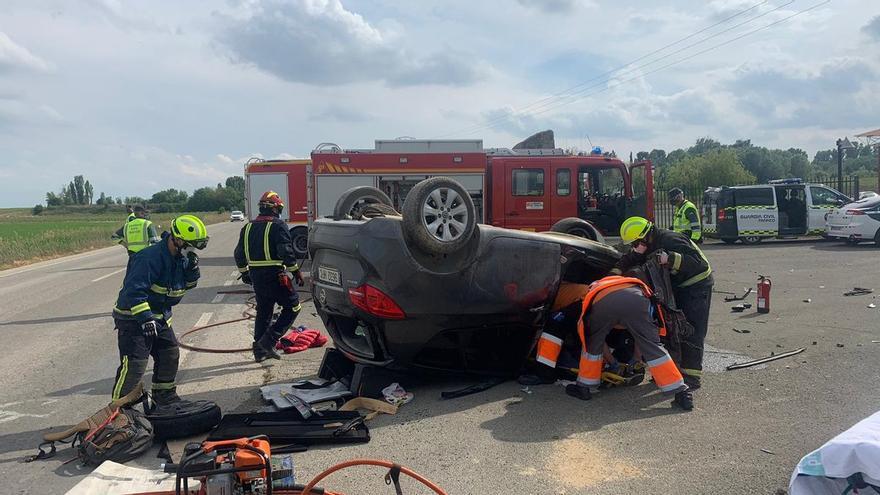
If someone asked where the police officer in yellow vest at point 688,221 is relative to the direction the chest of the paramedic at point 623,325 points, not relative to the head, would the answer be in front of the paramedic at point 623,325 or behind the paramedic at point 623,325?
in front

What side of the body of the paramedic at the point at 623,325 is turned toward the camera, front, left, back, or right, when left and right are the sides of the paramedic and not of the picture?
back

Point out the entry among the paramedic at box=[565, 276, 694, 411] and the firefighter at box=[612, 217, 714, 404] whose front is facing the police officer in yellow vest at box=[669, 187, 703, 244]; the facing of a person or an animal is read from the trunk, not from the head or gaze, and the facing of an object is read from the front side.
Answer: the paramedic at box=[565, 276, 694, 411]

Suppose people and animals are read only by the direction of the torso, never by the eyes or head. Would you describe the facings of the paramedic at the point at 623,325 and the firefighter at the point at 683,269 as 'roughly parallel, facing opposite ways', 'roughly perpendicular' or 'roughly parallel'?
roughly perpendicular

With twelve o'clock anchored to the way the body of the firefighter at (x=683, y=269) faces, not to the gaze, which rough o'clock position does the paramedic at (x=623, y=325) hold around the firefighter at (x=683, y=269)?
the paramedic at (x=623, y=325) is roughly at 10 o'clock from the firefighter at (x=683, y=269).

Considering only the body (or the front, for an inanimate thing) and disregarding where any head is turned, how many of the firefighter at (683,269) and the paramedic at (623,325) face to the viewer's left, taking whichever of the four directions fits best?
1

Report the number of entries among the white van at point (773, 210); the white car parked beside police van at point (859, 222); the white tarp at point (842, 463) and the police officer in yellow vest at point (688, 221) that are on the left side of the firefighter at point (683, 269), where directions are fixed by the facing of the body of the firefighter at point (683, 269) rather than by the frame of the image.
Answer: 1

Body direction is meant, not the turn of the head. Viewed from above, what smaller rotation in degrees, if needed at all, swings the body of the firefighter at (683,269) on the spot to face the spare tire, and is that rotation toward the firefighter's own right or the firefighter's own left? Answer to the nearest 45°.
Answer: approximately 45° to the firefighter's own left

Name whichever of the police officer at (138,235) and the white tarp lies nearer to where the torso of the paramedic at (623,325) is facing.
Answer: the police officer

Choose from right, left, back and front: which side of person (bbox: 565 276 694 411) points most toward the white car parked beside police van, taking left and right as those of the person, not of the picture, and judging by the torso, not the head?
front

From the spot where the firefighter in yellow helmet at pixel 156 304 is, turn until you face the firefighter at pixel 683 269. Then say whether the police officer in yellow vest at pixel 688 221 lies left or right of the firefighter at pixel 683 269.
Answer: left

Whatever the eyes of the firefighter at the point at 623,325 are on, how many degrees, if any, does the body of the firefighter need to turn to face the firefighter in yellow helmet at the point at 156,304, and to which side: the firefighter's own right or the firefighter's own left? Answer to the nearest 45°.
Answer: approximately 90° to the firefighter's own left

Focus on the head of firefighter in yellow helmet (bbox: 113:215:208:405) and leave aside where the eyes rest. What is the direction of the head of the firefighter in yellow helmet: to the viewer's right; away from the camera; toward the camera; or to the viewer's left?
to the viewer's right

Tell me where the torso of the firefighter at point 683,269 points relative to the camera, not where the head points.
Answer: to the viewer's left

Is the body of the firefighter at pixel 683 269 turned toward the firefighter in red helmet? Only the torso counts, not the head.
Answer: yes

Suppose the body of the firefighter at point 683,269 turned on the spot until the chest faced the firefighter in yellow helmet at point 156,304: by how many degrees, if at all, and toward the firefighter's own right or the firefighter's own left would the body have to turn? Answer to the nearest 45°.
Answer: approximately 45° to the firefighter's own left
